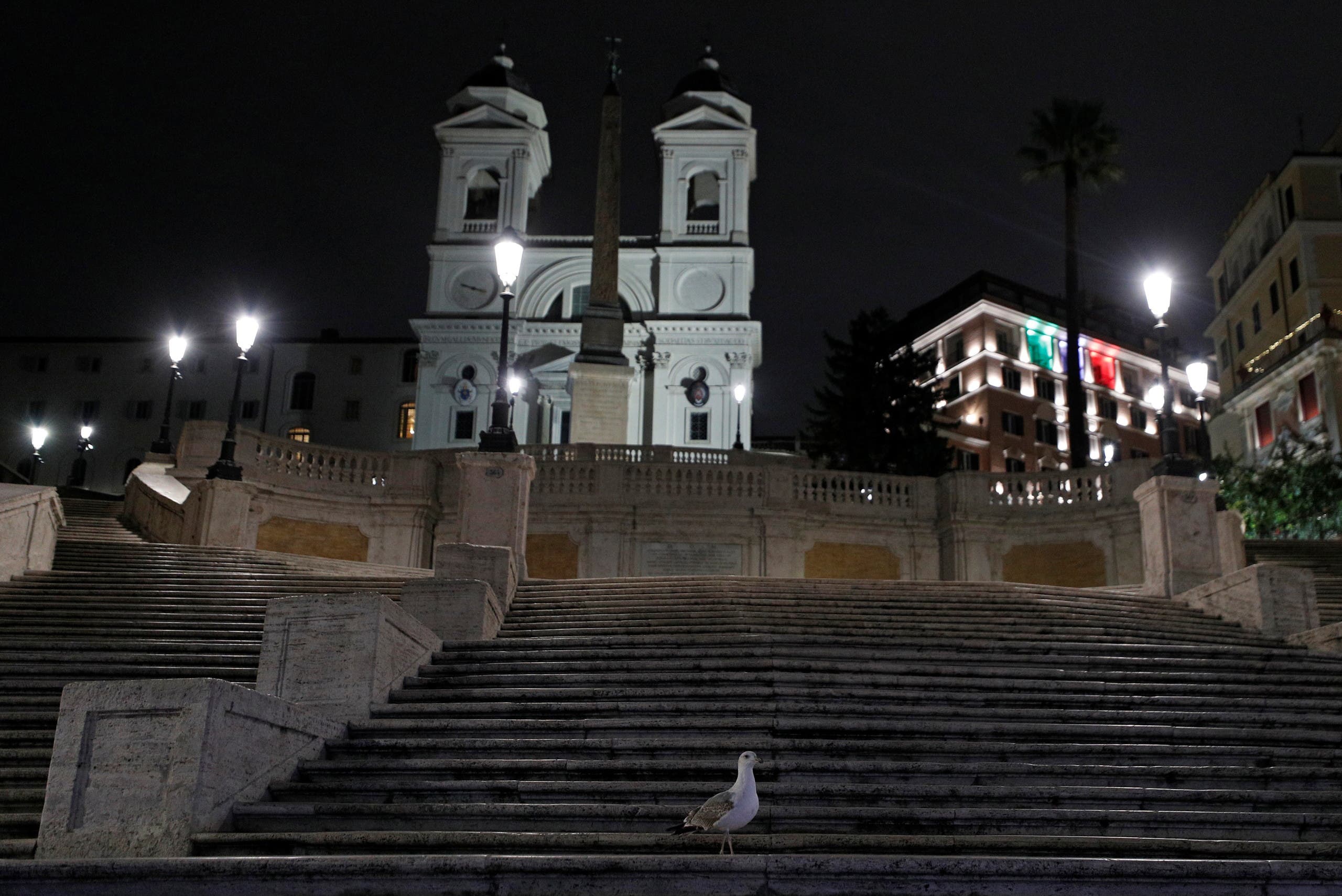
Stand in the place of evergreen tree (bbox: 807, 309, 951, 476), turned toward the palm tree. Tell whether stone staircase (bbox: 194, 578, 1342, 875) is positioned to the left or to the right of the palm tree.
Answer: right

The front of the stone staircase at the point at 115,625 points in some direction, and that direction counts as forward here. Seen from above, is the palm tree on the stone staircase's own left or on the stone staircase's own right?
on the stone staircase's own left

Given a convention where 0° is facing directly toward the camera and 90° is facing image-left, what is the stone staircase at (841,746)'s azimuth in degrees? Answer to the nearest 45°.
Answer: approximately 0°

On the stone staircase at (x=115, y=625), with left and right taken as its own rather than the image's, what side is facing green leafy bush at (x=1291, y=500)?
left

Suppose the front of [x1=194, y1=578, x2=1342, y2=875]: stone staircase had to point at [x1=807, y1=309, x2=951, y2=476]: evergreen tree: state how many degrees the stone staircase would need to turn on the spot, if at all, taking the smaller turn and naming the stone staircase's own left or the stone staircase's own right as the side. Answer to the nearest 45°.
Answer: approximately 180°

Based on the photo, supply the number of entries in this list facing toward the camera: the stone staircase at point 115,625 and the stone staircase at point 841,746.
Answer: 2

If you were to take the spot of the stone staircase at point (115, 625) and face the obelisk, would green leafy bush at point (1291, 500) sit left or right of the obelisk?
right

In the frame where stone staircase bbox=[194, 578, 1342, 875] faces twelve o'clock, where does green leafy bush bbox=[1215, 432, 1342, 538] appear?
The green leafy bush is roughly at 7 o'clock from the stone staircase.

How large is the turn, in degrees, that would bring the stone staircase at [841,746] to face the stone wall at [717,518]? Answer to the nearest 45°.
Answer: approximately 180°

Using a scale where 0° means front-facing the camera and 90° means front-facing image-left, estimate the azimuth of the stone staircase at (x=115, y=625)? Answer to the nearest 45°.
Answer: approximately 0°

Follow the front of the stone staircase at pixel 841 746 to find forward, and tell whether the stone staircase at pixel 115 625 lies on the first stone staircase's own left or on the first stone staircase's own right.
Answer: on the first stone staircase's own right
